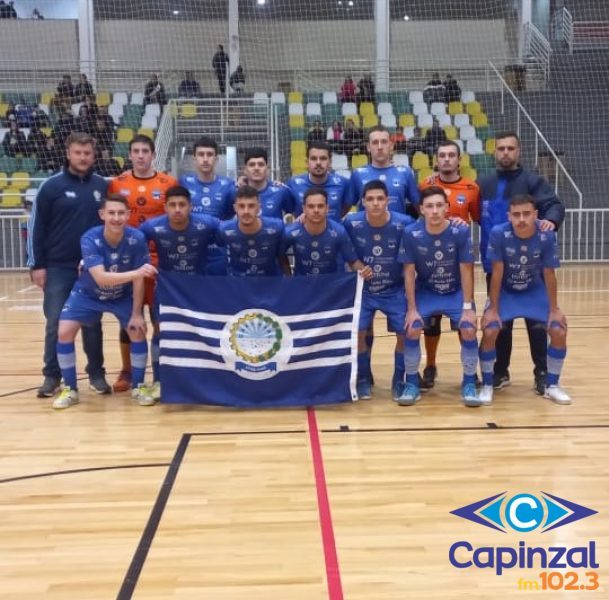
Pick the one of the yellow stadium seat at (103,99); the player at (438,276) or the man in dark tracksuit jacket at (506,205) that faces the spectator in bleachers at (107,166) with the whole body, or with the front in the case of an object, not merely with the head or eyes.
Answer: the yellow stadium seat

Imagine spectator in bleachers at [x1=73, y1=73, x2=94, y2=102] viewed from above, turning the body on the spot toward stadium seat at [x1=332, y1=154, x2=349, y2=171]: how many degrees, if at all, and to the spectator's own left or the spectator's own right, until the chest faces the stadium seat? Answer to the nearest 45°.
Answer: approximately 45° to the spectator's own left

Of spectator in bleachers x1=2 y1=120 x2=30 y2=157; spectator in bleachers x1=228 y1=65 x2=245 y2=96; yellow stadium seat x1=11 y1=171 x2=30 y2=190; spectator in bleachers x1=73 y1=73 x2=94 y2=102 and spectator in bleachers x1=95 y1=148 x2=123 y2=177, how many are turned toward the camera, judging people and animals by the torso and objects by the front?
5

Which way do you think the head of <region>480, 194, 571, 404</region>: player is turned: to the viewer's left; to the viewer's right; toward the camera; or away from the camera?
toward the camera

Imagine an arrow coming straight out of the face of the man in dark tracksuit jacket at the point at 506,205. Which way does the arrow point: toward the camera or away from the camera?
toward the camera

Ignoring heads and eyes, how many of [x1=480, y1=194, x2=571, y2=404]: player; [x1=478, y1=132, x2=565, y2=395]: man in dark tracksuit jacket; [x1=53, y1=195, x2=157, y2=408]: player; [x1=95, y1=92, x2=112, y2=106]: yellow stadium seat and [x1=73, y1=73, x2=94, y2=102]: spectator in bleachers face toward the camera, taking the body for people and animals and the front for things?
5

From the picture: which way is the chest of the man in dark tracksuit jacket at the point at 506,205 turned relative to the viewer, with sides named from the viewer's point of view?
facing the viewer

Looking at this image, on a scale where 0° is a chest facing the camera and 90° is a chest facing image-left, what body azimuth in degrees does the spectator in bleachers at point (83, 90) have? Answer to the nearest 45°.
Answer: approximately 0°

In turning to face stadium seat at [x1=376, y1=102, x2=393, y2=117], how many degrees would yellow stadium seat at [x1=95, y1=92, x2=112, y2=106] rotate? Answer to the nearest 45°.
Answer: approximately 90° to its left

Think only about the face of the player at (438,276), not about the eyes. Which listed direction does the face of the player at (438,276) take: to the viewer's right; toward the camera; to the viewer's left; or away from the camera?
toward the camera

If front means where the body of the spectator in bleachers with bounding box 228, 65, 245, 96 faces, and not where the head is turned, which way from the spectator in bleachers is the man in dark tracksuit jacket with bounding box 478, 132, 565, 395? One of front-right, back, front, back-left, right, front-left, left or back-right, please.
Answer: front

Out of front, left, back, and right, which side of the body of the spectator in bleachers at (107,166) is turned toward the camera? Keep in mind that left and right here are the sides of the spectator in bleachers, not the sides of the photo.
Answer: front

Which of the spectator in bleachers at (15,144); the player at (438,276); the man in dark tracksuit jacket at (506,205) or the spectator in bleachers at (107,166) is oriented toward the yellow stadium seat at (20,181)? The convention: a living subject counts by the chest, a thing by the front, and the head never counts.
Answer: the spectator in bleachers at (15,144)

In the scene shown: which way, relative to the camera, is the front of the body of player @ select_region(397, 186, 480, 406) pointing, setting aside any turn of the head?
toward the camera
